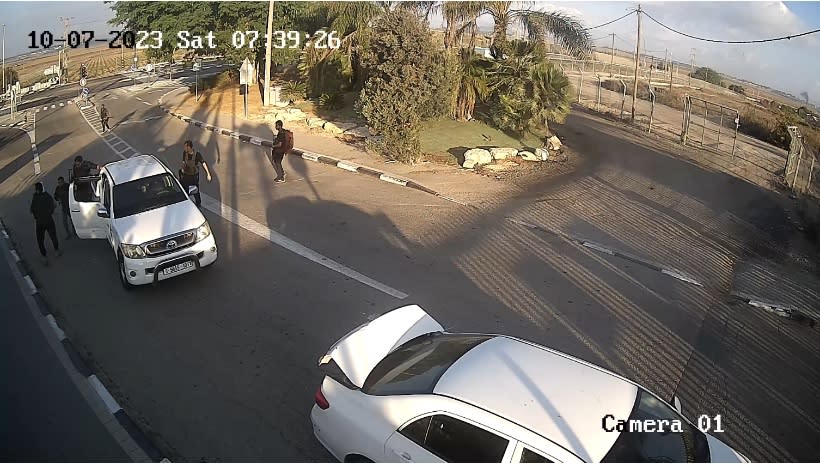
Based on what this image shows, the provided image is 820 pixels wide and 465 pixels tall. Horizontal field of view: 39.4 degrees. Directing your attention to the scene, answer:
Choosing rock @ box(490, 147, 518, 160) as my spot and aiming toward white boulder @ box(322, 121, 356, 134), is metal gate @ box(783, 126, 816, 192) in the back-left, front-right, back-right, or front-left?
back-right

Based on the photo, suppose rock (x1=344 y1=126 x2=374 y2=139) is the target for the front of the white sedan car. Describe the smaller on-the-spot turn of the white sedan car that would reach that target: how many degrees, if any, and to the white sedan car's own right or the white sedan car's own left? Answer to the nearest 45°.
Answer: approximately 135° to the white sedan car's own left

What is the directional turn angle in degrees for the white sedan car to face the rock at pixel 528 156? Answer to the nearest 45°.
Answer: approximately 135° to its left

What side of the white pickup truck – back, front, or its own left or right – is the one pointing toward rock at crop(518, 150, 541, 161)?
left

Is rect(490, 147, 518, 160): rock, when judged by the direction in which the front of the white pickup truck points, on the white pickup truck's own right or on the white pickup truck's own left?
on the white pickup truck's own left

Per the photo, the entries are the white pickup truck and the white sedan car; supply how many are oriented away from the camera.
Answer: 0

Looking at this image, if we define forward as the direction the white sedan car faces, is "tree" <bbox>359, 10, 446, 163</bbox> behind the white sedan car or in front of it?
behind

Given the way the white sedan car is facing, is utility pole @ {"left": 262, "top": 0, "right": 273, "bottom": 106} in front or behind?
behind

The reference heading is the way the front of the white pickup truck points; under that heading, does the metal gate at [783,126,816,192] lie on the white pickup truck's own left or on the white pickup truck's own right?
on the white pickup truck's own left

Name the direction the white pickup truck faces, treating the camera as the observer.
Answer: facing the viewer and to the right of the viewer

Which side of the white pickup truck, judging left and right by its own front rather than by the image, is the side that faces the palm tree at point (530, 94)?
left
